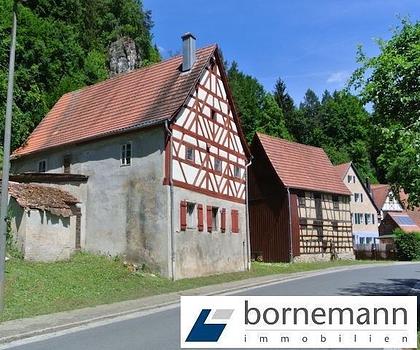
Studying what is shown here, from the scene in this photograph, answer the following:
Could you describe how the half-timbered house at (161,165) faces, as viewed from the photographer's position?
facing the viewer and to the right of the viewer

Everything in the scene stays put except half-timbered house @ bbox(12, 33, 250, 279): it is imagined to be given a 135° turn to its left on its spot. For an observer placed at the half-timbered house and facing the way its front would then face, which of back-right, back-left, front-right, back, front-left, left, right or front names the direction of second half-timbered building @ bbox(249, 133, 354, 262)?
front-right
